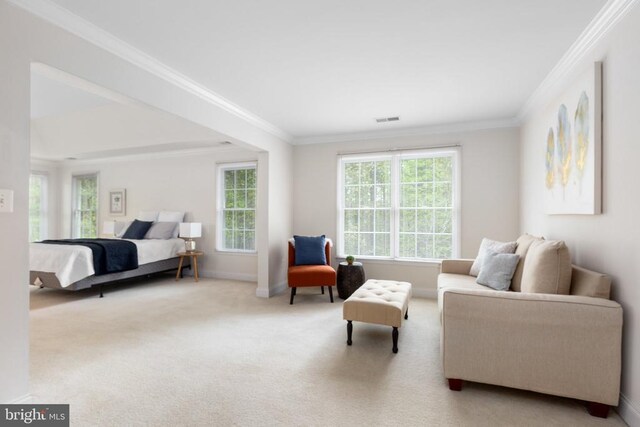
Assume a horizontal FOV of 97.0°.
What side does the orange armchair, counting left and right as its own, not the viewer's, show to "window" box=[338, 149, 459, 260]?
left

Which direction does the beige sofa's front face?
to the viewer's left

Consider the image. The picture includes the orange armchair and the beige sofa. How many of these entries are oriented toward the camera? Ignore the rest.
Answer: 1

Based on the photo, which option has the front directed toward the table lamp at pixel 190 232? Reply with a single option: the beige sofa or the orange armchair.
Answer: the beige sofa

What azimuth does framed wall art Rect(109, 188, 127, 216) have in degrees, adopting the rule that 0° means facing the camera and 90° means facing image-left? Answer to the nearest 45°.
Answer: approximately 45°

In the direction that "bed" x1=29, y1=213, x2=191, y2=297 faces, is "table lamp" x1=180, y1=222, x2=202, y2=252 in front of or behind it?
behind

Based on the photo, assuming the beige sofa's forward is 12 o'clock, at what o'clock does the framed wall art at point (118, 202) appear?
The framed wall art is roughly at 12 o'clock from the beige sofa.

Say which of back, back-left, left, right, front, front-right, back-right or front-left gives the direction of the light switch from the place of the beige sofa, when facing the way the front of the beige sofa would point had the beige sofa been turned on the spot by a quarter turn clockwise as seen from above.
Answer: back-left

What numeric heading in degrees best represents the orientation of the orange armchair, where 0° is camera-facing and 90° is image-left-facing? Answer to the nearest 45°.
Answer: approximately 0°

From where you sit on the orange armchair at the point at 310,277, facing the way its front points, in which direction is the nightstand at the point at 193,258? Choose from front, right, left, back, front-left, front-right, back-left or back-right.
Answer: back-right
